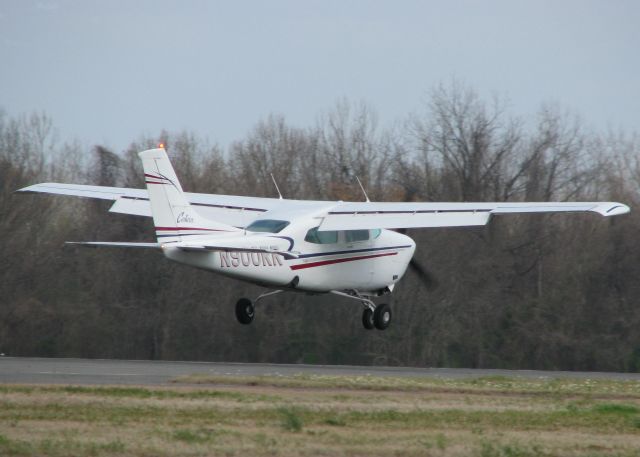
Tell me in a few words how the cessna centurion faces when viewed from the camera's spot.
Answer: facing away from the viewer and to the right of the viewer
